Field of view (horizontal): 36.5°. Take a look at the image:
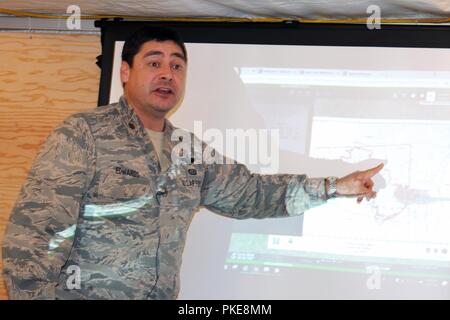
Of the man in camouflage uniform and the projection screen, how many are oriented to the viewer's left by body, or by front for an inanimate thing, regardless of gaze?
0

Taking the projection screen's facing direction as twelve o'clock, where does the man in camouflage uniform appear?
The man in camouflage uniform is roughly at 2 o'clock from the projection screen.

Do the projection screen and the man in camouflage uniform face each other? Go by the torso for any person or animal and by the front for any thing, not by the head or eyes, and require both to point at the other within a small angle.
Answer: no

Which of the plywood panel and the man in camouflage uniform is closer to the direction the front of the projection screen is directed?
the man in camouflage uniform

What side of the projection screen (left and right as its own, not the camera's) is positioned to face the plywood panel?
right

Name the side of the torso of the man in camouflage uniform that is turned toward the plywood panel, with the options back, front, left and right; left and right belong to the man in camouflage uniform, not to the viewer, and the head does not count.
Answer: back

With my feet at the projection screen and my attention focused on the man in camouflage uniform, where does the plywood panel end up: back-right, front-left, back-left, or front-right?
front-right

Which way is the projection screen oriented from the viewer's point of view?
toward the camera

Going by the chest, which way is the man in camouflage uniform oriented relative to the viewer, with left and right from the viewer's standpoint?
facing the viewer and to the right of the viewer

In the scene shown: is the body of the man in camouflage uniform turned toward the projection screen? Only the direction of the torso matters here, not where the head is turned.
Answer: no

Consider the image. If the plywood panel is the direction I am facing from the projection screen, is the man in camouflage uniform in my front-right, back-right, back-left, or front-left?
front-left
